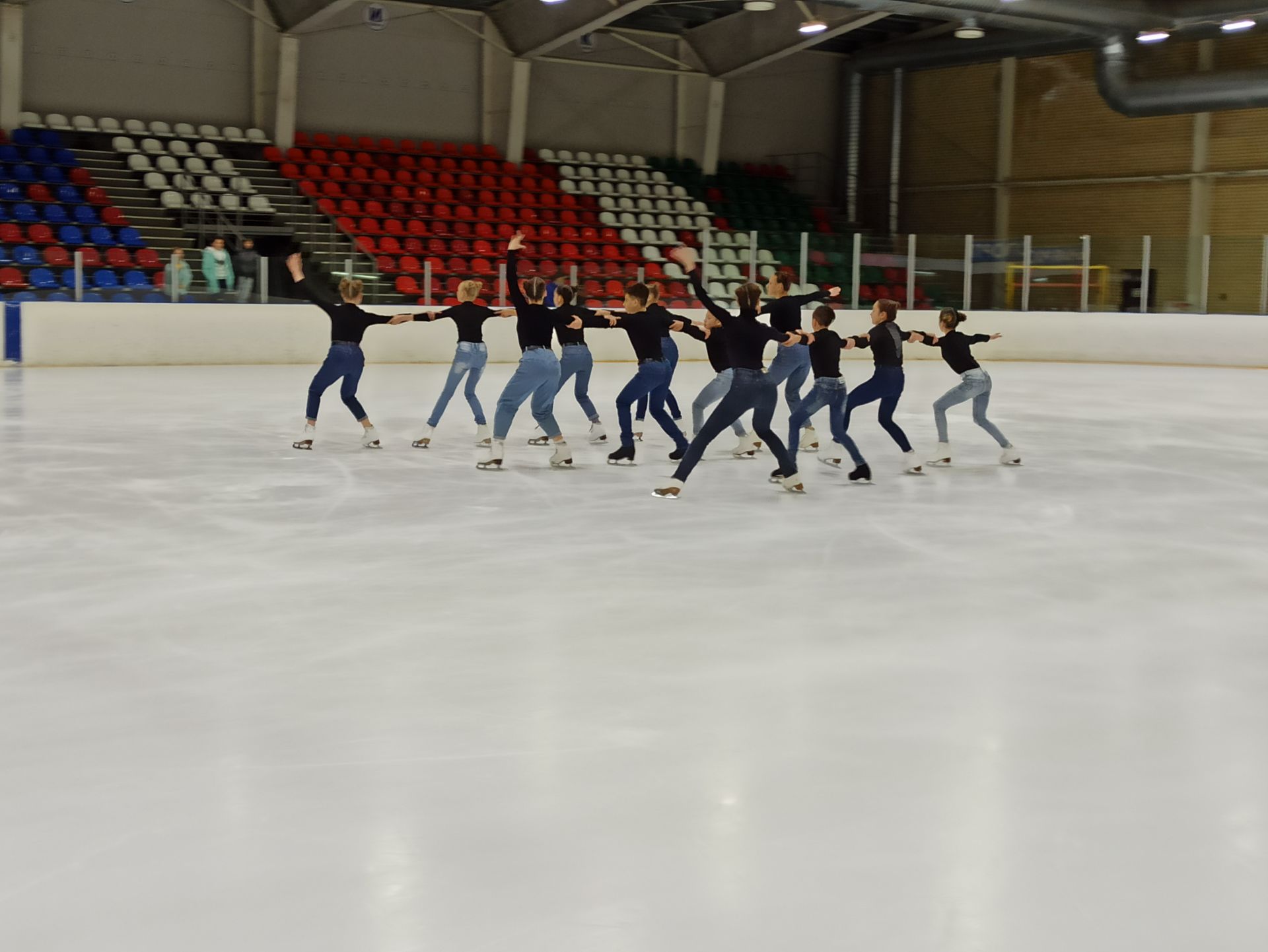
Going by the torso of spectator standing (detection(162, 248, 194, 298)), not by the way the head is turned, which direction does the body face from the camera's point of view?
toward the camera

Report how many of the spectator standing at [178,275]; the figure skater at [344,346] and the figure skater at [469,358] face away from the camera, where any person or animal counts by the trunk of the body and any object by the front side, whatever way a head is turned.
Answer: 2

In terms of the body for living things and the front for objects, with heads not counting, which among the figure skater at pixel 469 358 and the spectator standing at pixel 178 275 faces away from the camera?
the figure skater

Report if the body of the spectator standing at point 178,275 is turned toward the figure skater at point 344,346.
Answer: yes

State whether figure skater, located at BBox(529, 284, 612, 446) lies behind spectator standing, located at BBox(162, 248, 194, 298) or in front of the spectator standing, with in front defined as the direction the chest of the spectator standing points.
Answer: in front

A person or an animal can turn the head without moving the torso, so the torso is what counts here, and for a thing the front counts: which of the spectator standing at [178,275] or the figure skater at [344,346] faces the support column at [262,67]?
the figure skater

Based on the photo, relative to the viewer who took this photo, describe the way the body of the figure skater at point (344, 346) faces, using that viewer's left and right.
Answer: facing away from the viewer

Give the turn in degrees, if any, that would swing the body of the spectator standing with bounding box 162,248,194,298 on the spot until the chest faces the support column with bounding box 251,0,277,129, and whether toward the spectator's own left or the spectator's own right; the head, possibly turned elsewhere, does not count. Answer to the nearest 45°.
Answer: approximately 180°

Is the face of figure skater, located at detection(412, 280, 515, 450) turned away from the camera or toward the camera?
away from the camera

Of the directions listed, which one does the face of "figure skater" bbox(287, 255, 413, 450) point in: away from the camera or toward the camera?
away from the camera

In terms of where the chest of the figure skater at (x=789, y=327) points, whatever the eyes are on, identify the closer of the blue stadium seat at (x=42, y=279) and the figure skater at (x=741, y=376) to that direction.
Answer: the blue stadium seat

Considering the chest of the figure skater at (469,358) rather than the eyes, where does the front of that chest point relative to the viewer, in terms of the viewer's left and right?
facing away from the viewer

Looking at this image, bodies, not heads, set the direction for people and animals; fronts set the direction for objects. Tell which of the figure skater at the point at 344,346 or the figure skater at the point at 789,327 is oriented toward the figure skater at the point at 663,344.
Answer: the figure skater at the point at 789,327
